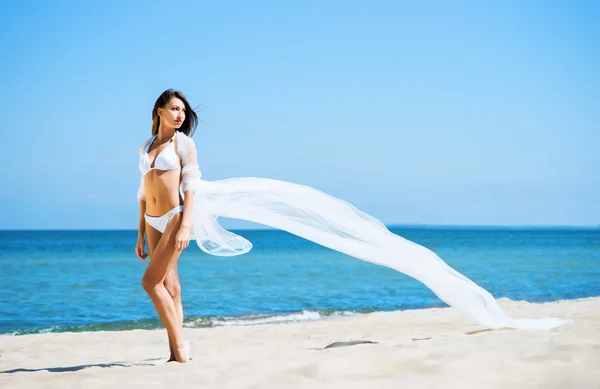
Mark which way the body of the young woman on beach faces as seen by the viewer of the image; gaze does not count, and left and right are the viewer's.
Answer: facing the viewer and to the left of the viewer
